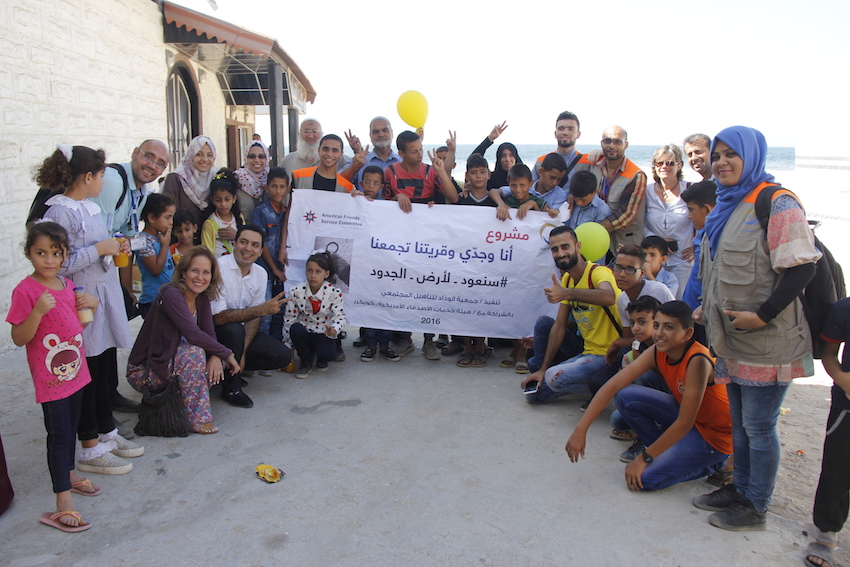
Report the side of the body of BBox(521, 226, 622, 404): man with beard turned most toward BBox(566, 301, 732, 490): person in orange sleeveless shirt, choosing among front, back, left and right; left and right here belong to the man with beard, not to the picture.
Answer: left

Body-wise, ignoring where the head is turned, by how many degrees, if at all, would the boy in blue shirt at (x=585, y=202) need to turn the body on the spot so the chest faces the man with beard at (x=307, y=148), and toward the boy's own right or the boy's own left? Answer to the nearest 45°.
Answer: approximately 45° to the boy's own right

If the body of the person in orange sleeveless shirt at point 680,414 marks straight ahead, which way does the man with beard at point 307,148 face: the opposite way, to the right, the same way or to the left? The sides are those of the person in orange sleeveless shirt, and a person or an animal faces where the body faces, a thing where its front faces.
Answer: to the left
